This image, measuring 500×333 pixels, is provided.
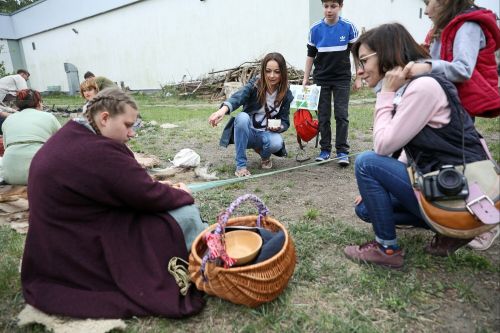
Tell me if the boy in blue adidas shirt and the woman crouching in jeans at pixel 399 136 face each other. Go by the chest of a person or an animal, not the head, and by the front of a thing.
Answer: no

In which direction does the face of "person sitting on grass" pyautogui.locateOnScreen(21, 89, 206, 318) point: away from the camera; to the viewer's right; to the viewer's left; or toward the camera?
to the viewer's right

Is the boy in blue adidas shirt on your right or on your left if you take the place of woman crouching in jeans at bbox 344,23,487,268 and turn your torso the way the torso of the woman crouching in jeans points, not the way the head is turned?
on your right

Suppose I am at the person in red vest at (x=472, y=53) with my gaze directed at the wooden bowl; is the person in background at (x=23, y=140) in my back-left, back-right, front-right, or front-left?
front-right

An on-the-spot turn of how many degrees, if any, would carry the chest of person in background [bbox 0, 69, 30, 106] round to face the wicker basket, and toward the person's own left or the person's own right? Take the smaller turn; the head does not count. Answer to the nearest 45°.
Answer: approximately 90° to the person's own right

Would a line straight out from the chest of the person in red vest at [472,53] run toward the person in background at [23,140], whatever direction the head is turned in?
yes

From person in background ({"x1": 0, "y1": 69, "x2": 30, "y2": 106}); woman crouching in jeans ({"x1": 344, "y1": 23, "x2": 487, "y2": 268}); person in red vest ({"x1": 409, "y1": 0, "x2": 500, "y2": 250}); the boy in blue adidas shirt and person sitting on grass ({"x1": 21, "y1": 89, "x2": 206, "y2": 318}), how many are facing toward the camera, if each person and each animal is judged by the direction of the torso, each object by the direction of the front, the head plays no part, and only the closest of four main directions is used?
1

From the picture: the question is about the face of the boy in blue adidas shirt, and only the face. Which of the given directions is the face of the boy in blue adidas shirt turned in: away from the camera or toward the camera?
toward the camera

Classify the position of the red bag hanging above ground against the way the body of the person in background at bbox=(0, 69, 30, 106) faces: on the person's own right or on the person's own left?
on the person's own right

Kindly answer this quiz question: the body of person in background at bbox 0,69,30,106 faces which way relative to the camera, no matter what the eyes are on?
to the viewer's right

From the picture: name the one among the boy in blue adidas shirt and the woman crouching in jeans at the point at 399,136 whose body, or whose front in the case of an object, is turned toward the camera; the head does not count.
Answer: the boy in blue adidas shirt

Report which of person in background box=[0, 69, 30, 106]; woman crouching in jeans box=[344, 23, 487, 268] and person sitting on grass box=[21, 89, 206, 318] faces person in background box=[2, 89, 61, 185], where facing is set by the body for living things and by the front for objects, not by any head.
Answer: the woman crouching in jeans

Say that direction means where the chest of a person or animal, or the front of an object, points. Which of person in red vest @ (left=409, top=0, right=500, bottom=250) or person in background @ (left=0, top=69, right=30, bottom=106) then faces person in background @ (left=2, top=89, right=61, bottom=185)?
person in red vest @ (left=409, top=0, right=500, bottom=250)

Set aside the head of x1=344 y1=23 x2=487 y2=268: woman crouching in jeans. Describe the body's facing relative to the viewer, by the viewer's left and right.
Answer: facing to the left of the viewer

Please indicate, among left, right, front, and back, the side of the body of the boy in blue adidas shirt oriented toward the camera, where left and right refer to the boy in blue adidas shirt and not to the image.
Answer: front

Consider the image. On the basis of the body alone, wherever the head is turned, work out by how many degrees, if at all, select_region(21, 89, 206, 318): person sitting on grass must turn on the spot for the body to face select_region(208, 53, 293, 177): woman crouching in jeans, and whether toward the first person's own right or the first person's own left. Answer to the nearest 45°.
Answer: approximately 45° to the first person's own left

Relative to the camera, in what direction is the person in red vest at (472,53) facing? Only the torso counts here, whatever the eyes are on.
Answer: to the viewer's left

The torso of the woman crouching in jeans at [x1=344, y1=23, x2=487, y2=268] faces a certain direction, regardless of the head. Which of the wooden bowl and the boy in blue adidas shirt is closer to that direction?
the wooden bowl

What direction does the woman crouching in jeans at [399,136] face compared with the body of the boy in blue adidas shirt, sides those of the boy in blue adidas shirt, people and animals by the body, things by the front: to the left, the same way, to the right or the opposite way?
to the right
